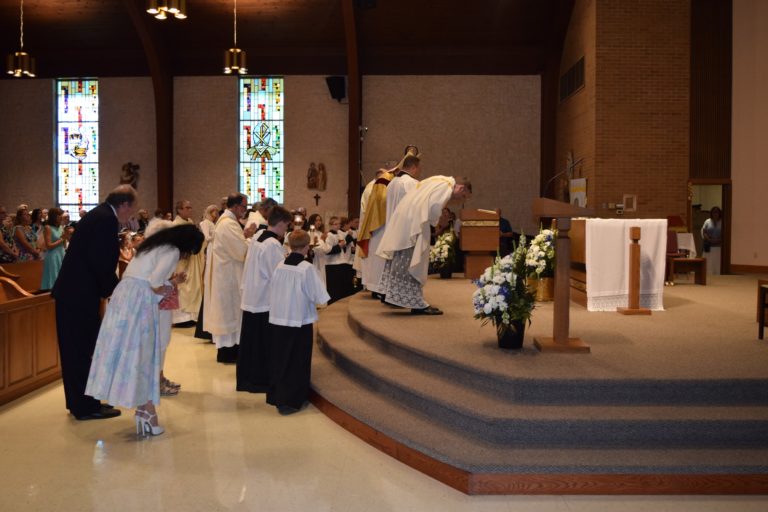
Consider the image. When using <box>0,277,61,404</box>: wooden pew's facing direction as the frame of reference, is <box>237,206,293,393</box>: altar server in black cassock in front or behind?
in front

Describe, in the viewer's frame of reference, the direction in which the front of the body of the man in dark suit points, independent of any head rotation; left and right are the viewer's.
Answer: facing to the right of the viewer

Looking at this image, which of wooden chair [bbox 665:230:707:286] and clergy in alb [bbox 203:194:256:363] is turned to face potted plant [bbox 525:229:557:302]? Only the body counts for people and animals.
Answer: the clergy in alb

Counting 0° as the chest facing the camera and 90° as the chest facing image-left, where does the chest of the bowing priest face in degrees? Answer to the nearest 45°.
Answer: approximately 270°

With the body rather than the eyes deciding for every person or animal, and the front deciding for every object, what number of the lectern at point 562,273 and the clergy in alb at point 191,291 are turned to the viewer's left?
1

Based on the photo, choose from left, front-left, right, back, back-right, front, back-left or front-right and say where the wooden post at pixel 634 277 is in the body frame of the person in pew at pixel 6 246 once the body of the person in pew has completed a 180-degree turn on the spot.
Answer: back-left

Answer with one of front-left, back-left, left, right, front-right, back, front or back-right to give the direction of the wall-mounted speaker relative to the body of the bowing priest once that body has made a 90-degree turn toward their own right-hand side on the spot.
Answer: back

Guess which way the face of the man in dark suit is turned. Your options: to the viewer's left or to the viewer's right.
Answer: to the viewer's right

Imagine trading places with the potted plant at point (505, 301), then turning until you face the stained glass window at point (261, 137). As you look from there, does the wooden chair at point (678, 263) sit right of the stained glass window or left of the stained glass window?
right

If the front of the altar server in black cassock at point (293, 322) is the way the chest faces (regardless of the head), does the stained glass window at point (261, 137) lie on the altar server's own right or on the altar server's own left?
on the altar server's own left

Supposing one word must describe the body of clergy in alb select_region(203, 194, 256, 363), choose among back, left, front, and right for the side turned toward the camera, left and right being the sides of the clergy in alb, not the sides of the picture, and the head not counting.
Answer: right

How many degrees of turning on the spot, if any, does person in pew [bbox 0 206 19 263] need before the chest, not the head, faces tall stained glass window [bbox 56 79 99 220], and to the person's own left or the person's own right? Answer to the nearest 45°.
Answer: approximately 90° to the person's own left

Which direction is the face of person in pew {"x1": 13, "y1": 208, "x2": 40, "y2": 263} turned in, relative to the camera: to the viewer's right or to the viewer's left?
to the viewer's right

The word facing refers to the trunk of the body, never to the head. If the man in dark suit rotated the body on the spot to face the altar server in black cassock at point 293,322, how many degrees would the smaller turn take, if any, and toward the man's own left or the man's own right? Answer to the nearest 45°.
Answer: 0° — they already face them

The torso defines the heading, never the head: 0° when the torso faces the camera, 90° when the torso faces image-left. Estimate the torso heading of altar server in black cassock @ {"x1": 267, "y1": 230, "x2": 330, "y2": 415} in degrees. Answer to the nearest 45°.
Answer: approximately 225°

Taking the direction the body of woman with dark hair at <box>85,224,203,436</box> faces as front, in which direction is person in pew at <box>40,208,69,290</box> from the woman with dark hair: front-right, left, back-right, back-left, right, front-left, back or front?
left

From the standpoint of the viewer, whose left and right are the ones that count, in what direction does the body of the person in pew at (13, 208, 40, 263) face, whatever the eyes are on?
facing the viewer and to the right of the viewer

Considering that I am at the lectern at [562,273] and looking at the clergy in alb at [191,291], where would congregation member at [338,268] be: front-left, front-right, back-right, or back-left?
front-right

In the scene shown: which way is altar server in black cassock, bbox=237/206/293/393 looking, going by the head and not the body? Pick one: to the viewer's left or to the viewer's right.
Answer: to the viewer's right
